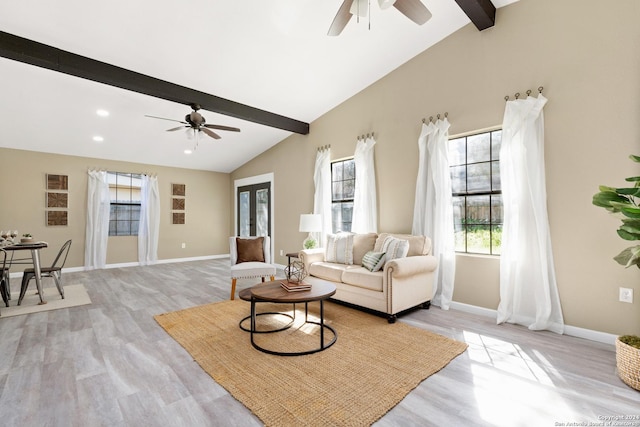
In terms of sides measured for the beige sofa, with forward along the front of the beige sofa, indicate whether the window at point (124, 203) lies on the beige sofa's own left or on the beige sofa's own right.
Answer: on the beige sofa's own right

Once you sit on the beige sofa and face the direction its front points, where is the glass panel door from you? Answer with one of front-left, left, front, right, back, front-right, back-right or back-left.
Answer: right

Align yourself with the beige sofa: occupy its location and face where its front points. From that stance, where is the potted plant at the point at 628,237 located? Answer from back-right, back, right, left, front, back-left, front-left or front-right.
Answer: left

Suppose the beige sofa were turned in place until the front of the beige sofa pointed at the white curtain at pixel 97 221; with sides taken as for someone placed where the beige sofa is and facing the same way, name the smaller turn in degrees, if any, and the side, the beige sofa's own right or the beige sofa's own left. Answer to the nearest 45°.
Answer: approximately 45° to the beige sofa's own right

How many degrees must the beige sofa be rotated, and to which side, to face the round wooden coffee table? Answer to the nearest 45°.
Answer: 0° — it already faces it

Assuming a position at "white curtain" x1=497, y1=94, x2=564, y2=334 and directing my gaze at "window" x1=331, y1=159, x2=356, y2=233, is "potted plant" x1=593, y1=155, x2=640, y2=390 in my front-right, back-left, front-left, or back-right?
back-left

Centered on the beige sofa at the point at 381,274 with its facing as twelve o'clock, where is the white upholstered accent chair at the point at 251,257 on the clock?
The white upholstered accent chair is roughly at 2 o'clock from the beige sofa.

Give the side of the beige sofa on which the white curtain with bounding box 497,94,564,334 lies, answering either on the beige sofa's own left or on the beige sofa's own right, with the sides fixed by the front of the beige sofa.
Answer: on the beige sofa's own left

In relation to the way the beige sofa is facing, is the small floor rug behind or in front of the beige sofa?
in front

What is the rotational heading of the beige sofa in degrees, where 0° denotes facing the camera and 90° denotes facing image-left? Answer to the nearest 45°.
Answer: approximately 45°

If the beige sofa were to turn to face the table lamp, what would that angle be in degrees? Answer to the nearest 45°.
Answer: approximately 90° to its right
